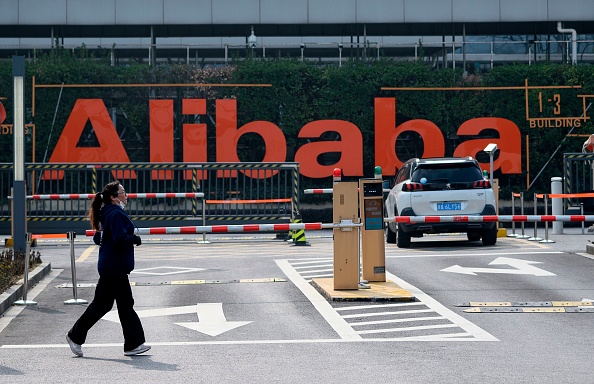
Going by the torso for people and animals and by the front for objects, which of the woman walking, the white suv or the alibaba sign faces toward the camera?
the alibaba sign

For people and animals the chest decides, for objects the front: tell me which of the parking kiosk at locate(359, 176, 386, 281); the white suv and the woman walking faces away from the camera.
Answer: the white suv

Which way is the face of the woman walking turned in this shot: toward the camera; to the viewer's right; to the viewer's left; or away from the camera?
to the viewer's right

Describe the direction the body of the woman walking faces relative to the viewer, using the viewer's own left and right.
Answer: facing to the right of the viewer

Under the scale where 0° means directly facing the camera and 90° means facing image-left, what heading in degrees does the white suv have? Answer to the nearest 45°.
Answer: approximately 180°

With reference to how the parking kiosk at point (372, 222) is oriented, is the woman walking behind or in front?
in front

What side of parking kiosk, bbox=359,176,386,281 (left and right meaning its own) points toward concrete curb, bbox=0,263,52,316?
right

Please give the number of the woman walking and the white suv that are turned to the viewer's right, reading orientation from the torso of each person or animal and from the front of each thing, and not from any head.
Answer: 1

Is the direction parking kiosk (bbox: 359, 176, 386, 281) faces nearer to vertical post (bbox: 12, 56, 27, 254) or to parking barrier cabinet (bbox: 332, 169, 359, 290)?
the parking barrier cabinet

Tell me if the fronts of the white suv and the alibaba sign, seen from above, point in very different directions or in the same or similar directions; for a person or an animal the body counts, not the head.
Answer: very different directions

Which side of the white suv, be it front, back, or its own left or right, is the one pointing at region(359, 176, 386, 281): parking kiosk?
back
